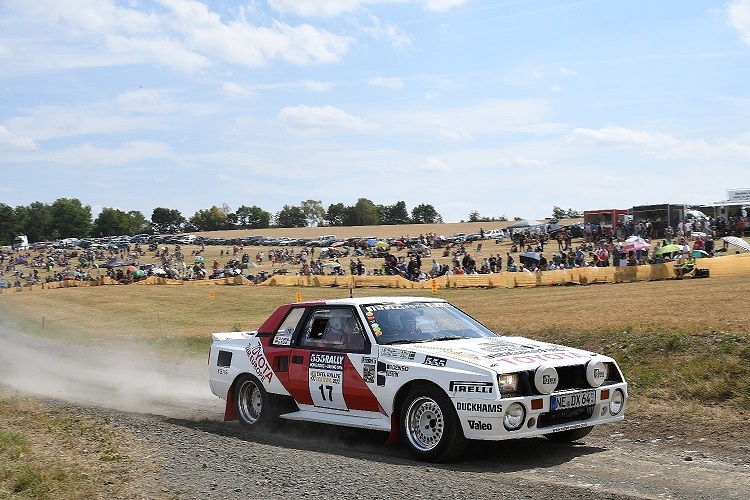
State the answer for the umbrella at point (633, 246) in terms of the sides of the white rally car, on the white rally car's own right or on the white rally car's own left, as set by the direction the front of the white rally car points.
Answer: on the white rally car's own left

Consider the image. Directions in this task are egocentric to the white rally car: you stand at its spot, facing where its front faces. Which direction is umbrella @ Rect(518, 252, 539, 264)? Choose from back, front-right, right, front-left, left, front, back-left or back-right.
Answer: back-left

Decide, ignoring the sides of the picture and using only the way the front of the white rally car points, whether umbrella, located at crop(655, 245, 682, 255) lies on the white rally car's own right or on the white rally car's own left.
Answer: on the white rally car's own left

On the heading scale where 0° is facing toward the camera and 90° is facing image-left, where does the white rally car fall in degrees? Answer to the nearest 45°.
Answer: approximately 315°
